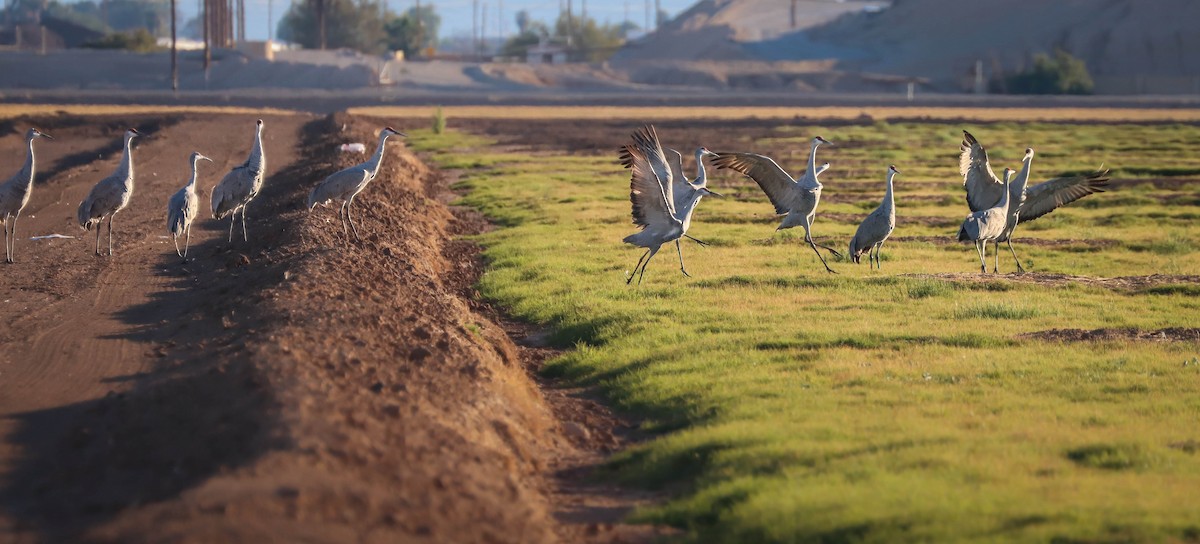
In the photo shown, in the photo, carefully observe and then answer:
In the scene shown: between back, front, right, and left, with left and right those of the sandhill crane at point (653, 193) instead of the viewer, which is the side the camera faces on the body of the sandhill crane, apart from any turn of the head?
right

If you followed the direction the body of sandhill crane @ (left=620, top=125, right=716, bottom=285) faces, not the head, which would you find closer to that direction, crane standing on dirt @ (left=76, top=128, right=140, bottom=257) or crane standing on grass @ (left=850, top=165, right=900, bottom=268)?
the crane standing on grass

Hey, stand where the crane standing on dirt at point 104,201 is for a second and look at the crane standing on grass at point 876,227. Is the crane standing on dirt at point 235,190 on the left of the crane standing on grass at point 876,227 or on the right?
left

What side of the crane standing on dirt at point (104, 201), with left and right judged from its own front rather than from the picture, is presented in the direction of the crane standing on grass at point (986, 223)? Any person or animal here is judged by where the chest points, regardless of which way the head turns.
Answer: front

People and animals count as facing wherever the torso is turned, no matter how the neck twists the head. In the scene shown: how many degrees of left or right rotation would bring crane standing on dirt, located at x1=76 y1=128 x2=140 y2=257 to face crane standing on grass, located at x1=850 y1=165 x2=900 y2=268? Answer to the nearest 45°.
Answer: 0° — it already faces it

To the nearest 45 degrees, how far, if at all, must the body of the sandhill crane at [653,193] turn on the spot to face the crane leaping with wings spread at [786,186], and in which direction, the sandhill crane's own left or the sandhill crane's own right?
approximately 45° to the sandhill crane's own left

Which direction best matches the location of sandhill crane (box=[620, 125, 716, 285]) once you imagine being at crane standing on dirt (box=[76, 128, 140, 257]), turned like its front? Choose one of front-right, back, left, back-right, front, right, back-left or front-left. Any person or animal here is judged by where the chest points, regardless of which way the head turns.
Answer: front-right

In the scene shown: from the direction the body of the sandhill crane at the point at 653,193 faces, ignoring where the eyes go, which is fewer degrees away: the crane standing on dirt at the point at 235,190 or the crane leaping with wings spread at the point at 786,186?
the crane leaping with wings spread

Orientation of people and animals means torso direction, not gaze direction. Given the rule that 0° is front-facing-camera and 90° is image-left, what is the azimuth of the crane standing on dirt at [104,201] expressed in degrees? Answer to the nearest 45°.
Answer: approximately 270°

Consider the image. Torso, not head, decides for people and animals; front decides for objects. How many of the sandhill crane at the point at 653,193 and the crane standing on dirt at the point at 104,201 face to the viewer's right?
2
